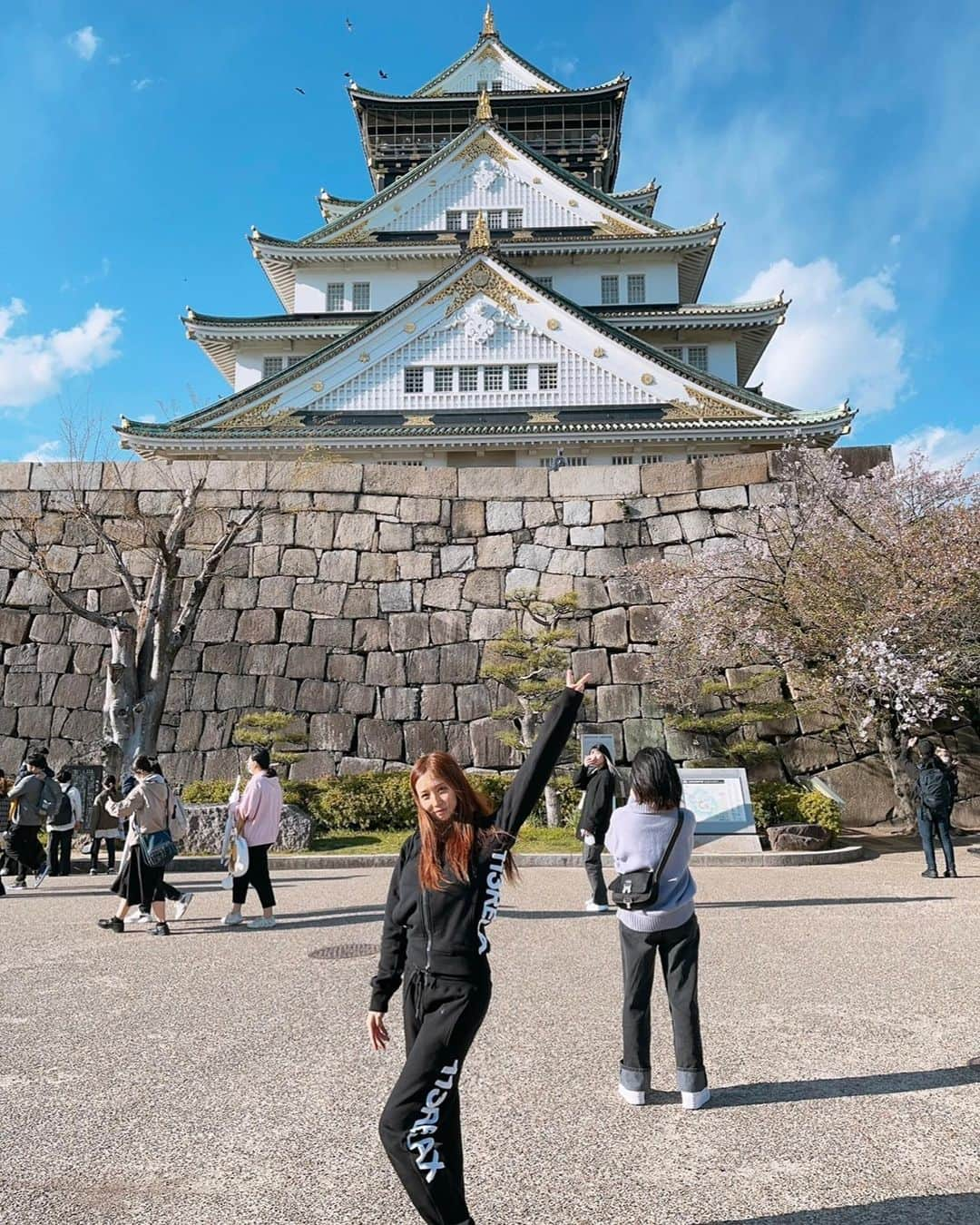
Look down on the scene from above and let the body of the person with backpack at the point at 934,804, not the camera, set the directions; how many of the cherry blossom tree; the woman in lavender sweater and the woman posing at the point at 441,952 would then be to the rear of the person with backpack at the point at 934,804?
2

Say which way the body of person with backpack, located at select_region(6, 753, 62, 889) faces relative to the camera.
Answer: to the viewer's left

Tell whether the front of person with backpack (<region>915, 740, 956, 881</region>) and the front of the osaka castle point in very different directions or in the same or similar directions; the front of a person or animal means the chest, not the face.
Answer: very different directions

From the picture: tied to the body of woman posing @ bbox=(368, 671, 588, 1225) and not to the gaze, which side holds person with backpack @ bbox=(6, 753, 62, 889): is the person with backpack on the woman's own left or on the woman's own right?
on the woman's own right

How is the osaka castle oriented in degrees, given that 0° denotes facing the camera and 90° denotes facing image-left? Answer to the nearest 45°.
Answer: approximately 0°

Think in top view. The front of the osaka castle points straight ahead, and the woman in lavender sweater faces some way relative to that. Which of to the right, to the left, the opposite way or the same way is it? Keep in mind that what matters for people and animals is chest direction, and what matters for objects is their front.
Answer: the opposite way

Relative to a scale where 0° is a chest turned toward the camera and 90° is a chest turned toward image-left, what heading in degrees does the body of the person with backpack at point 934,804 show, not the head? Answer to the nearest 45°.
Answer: approximately 180°

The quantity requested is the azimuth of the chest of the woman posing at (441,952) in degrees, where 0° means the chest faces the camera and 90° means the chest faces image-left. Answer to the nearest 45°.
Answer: approximately 45°

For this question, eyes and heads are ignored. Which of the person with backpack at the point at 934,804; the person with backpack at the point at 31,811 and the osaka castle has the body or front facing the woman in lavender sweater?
the osaka castle

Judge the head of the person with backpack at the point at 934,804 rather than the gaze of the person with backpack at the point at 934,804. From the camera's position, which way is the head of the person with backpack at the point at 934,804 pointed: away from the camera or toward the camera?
away from the camera
